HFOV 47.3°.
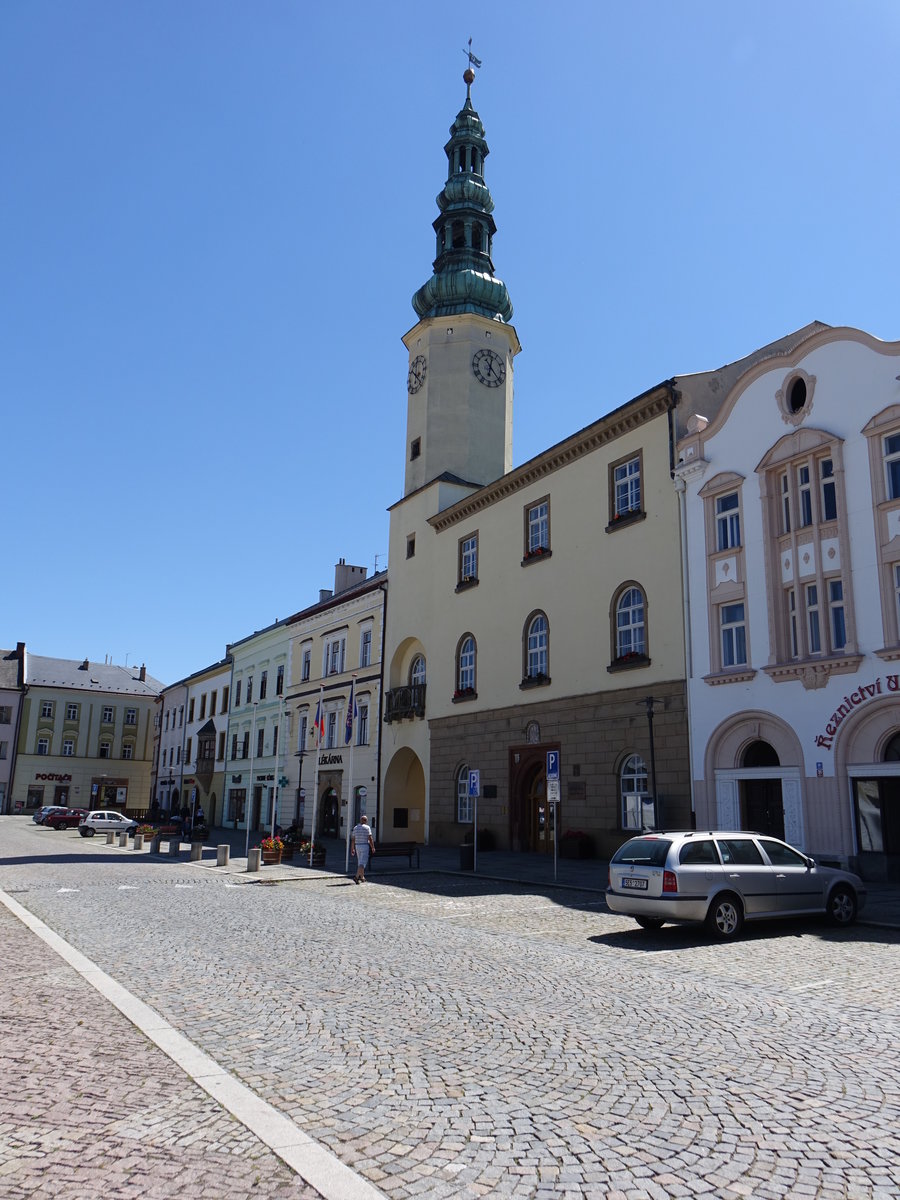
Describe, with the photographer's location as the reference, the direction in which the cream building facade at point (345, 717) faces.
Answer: facing the viewer and to the left of the viewer

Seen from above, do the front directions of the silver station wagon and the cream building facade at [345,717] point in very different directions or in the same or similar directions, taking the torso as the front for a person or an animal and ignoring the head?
very different directions

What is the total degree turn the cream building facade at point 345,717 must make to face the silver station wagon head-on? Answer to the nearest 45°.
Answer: approximately 45° to its left

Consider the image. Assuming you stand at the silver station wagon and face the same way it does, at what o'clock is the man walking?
The man walking is roughly at 9 o'clock from the silver station wagon.

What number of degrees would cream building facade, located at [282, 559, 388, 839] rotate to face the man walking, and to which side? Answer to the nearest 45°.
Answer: approximately 45° to its left

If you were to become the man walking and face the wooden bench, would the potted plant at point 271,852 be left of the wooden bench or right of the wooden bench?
left

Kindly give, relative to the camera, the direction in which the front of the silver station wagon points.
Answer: facing away from the viewer and to the right of the viewer

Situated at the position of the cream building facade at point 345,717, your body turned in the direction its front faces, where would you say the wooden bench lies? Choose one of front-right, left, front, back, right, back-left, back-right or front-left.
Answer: front-left

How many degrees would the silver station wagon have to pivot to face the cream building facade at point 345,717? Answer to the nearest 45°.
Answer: approximately 90° to its left
